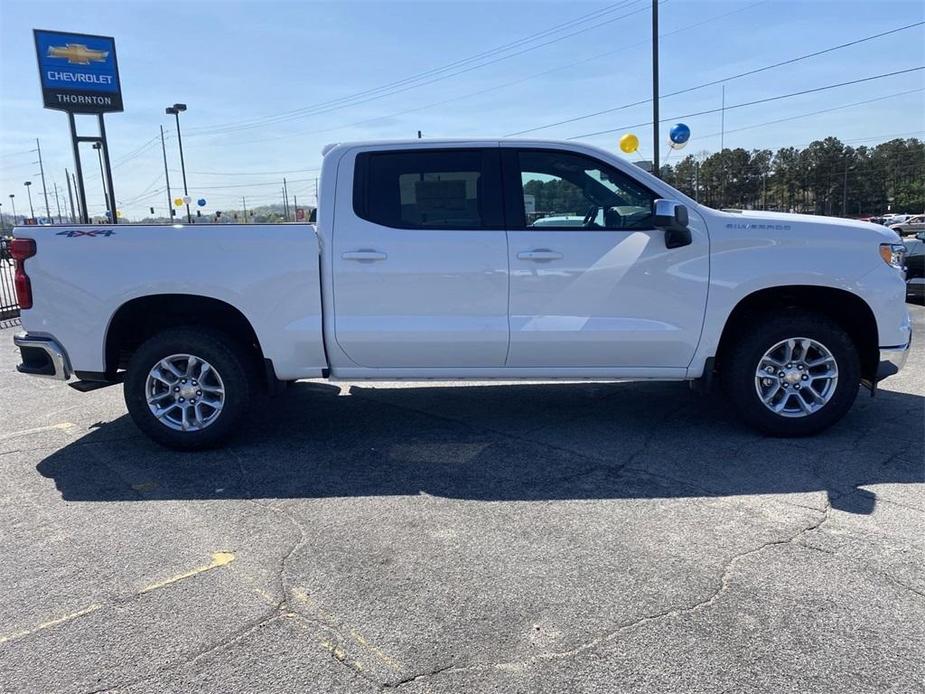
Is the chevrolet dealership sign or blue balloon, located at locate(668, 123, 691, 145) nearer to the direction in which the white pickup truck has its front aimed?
the blue balloon

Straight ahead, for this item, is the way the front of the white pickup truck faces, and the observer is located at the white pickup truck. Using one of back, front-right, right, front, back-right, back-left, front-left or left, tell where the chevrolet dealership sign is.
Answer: back-left

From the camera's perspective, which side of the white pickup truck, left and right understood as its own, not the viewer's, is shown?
right

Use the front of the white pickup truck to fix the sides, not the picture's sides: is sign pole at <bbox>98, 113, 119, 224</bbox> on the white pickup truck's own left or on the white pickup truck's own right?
on the white pickup truck's own left

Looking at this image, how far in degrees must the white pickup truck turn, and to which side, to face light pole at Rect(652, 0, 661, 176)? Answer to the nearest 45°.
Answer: approximately 90° to its left

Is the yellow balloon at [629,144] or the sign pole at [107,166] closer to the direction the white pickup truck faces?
the yellow balloon

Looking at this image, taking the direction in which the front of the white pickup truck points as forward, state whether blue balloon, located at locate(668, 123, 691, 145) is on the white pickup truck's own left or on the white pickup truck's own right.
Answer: on the white pickup truck's own left

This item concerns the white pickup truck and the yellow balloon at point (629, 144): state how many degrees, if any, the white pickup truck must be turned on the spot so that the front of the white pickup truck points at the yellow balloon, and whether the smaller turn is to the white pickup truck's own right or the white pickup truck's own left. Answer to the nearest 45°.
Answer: approximately 90° to the white pickup truck's own left

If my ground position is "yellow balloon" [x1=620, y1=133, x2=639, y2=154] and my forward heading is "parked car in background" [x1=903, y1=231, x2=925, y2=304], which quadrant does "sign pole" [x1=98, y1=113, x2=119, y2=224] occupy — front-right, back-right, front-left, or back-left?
back-right
